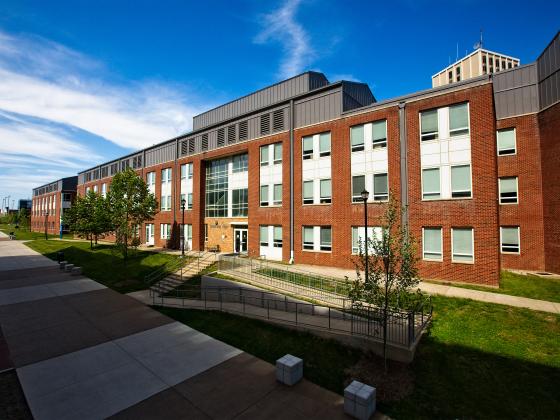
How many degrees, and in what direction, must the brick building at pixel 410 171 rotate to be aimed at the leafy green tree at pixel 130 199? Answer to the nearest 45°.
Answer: approximately 45° to its right

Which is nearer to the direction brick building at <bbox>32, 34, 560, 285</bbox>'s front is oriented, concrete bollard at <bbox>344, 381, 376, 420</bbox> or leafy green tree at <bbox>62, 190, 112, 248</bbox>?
the concrete bollard

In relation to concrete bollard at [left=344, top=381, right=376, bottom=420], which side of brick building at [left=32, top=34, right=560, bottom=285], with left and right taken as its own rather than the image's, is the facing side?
front

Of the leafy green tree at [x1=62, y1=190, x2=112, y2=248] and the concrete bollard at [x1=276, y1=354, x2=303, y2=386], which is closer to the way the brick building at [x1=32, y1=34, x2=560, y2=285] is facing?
the concrete bollard

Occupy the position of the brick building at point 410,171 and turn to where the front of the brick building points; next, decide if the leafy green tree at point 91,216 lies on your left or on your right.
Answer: on your right

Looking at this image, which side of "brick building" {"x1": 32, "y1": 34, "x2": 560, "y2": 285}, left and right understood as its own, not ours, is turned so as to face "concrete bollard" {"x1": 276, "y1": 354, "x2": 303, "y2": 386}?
front
